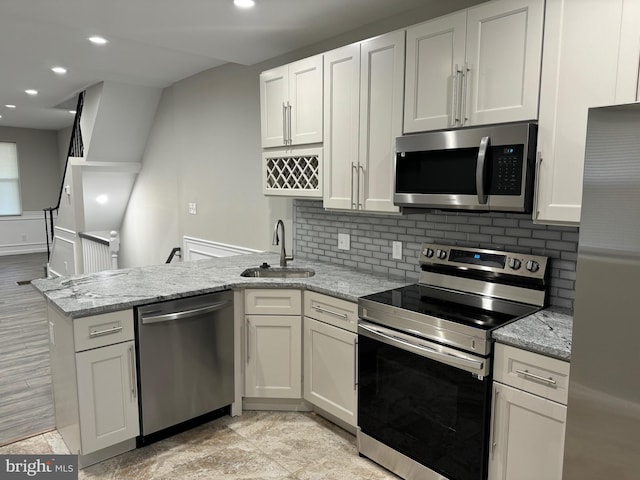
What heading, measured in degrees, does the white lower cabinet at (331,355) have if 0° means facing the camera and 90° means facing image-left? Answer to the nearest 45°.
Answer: approximately 45°

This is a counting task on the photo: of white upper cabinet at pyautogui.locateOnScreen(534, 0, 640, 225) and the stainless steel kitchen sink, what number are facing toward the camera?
2

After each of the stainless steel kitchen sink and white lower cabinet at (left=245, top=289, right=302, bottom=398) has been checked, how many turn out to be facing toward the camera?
2

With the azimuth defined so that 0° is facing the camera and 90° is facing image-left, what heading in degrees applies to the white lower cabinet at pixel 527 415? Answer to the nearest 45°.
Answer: approximately 45°

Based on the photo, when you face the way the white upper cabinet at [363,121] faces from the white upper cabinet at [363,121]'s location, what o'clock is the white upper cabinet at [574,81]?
the white upper cabinet at [574,81] is roughly at 9 o'clock from the white upper cabinet at [363,121].

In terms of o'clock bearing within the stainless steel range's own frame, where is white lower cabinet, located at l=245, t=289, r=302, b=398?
The white lower cabinet is roughly at 2 o'clock from the stainless steel range.

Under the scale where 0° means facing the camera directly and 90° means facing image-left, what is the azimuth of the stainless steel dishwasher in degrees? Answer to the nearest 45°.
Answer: approximately 315°
